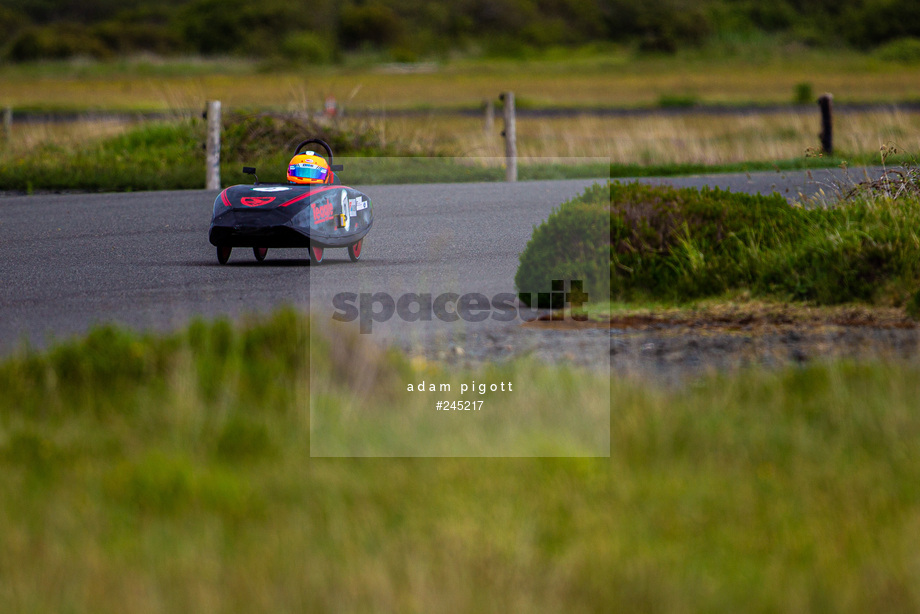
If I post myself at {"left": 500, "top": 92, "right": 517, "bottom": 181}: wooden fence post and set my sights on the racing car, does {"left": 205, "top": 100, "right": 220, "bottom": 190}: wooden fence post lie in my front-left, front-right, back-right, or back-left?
front-right

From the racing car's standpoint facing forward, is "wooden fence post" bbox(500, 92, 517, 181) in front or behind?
behind

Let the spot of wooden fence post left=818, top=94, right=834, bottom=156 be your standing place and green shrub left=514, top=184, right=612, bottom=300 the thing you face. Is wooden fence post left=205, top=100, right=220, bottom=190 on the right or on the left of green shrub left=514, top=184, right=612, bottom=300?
right

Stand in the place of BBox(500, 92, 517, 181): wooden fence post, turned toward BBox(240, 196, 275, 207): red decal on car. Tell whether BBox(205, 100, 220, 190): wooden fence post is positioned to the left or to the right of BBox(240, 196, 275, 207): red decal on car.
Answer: right

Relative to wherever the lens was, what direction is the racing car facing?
facing the viewer and to the left of the viewer

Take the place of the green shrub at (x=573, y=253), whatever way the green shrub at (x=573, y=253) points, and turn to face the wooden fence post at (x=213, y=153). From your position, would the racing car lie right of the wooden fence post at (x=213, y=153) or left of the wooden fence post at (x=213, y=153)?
left

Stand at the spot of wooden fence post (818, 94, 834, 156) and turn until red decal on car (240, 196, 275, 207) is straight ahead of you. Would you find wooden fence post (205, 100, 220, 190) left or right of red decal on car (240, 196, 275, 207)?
right

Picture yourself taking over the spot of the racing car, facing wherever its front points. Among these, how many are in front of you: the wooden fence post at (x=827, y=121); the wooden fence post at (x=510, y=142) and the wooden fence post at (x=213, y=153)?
0

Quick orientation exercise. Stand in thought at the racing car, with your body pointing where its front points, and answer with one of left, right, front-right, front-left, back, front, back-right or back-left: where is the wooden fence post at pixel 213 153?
back-right

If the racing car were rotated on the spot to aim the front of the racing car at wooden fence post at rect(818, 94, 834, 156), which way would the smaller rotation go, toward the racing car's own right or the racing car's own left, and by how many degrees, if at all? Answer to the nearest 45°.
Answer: approximately 180°

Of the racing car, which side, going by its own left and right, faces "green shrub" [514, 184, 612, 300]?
left
